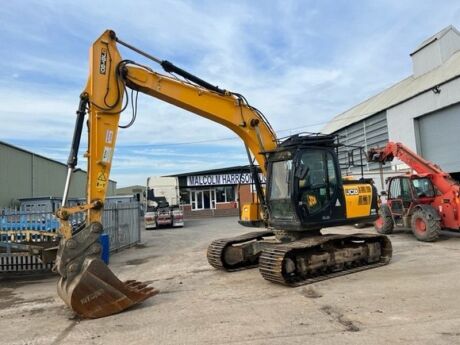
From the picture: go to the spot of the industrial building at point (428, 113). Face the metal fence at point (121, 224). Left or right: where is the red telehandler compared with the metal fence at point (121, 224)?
left

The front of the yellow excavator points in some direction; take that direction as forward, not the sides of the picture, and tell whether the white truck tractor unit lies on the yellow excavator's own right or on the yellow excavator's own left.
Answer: on the yellow excavator's own right

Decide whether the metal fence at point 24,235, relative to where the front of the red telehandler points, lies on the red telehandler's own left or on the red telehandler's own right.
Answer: on the red telehandler's own left

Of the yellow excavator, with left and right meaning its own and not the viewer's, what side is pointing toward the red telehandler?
back

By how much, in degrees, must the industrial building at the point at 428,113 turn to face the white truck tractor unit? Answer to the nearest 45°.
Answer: approximately 45° to its right

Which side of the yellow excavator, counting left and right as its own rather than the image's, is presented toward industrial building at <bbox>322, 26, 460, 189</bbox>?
back

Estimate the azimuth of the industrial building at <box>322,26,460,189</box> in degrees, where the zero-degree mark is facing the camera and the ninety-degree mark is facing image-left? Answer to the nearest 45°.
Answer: approximately 45°

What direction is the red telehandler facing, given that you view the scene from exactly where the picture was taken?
facing away from the viewer and to the left of the viewer

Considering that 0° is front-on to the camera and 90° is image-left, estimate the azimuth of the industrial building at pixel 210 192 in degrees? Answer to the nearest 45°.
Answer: approximately 0°
